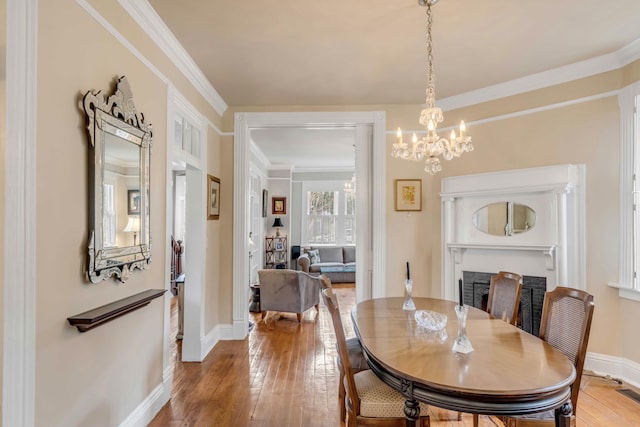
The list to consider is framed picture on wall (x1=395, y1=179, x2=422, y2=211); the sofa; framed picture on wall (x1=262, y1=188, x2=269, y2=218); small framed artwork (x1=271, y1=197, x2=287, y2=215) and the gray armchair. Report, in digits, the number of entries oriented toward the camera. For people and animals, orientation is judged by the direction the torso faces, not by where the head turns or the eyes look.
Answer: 3

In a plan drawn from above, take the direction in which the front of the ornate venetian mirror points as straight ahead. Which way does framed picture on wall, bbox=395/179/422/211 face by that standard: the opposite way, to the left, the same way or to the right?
to the right

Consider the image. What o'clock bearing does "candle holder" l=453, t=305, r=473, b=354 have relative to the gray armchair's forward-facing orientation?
The candle holder is roughly at 4 o'clock from the gray armchair.

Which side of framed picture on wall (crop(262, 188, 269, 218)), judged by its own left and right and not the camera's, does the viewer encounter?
right

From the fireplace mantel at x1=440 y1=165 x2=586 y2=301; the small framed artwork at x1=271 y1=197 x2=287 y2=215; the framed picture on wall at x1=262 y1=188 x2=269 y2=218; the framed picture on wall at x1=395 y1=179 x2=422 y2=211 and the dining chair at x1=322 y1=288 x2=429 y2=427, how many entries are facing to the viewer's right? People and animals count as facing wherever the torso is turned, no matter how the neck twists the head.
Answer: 2

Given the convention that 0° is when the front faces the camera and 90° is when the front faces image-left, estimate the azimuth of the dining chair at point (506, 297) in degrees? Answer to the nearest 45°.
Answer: approximately 45°

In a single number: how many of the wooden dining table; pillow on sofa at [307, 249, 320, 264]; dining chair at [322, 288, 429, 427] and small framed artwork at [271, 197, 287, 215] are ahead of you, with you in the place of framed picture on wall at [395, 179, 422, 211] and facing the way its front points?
2

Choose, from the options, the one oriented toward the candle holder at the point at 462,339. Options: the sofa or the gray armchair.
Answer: the sofa

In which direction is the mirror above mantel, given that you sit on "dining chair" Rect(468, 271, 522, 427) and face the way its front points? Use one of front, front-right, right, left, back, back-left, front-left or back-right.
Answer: back-right

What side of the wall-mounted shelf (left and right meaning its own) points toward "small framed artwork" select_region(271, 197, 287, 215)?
left

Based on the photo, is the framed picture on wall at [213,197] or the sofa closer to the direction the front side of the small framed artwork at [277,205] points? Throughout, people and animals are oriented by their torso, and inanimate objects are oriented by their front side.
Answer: the framed picture on wall
